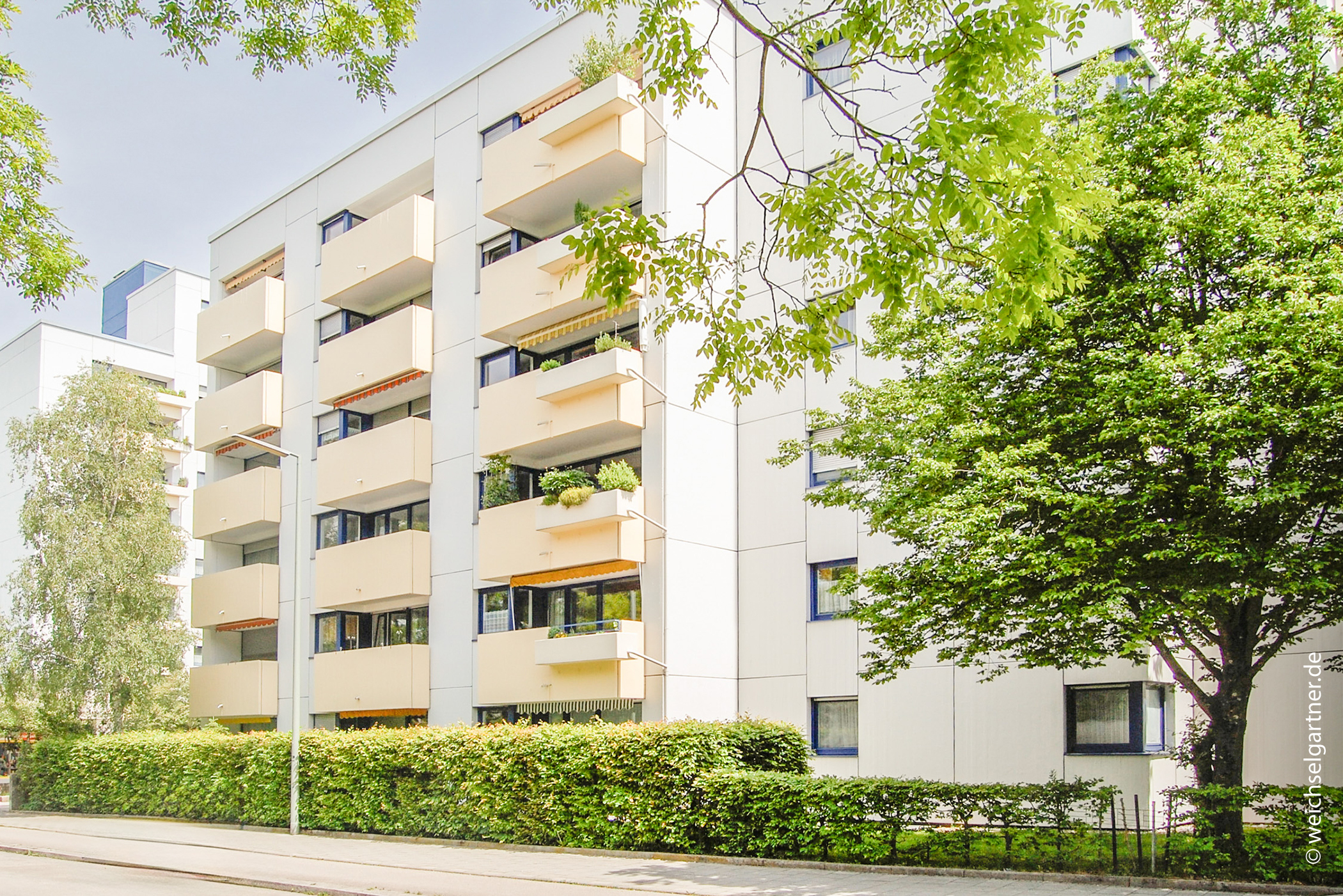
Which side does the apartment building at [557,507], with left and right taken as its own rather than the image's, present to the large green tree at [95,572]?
right

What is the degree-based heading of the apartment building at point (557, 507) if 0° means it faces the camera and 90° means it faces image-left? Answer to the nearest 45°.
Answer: approximately 45°

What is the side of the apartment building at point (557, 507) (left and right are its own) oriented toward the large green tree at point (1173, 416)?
left
